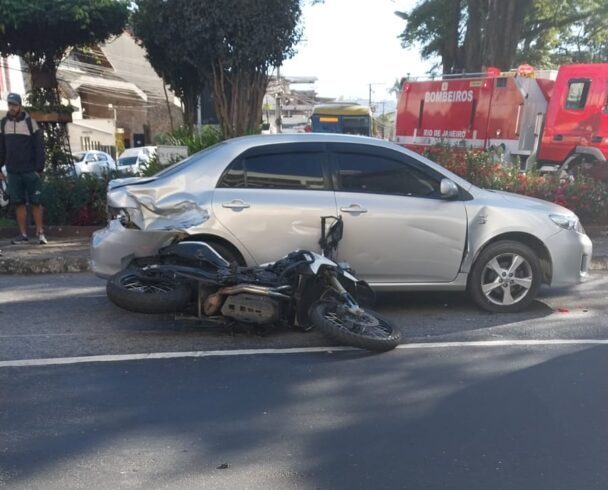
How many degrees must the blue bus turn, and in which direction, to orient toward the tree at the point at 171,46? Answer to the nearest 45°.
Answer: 0° — it already faces it

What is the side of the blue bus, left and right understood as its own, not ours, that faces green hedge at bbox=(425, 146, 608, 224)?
front

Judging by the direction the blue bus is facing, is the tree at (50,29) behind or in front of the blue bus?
in front

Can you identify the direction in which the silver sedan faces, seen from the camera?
facing to the right of the viewer

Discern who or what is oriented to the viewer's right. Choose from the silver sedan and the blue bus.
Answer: the silver sedan

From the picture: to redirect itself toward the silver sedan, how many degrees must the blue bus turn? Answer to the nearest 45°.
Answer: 0° — it already faces it

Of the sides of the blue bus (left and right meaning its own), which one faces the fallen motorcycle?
front

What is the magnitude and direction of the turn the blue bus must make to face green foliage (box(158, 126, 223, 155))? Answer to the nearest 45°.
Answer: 0° — it already faces it

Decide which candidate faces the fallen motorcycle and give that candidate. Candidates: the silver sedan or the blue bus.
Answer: the blue bus

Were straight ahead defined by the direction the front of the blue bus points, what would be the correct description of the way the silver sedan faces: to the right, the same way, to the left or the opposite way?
to the left

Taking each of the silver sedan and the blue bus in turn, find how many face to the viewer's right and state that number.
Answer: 1

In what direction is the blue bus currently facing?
toward the camera

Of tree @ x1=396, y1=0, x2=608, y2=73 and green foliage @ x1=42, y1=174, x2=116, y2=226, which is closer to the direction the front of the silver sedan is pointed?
the tree
